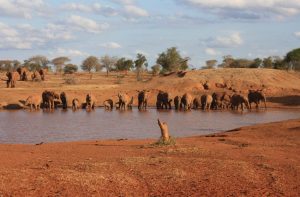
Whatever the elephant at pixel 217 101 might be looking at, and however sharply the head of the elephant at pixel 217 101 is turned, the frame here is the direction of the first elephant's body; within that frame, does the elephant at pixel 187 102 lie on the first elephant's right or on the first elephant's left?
on the first elephant's right

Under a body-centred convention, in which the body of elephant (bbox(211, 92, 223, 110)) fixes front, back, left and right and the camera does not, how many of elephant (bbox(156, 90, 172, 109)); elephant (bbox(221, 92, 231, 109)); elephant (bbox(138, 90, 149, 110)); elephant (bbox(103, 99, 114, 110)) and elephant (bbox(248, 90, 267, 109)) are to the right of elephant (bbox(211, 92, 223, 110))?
3

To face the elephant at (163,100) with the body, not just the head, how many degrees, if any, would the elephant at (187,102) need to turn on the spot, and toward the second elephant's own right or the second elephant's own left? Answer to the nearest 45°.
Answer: approximately 135° to the second elephant's own right
